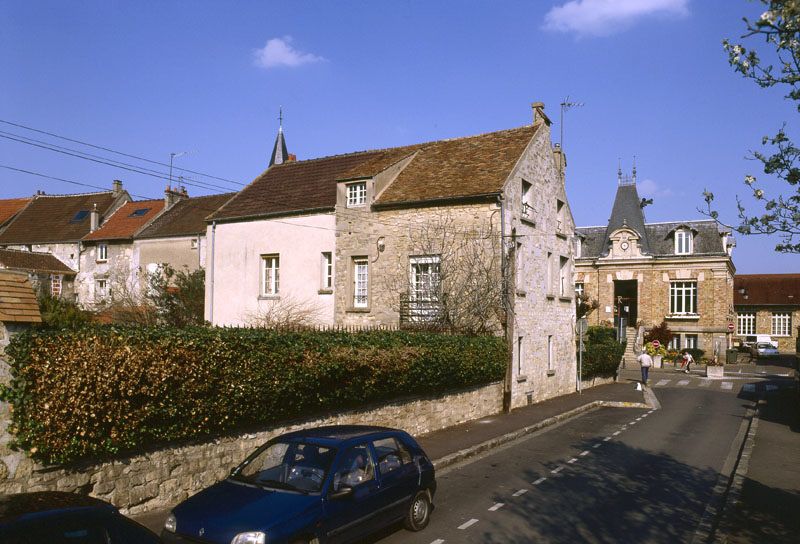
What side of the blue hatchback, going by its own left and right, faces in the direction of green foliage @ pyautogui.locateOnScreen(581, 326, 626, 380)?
back

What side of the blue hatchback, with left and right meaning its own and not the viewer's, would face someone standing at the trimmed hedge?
right

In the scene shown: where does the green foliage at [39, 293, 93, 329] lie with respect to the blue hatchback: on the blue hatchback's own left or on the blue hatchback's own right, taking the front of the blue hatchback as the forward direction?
on the blue hatchback's own right

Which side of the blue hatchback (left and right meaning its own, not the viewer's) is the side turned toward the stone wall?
right

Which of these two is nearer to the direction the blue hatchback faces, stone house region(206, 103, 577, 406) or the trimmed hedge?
the trimmed hedge

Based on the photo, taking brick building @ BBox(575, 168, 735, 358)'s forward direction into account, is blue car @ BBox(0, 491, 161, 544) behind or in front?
in front

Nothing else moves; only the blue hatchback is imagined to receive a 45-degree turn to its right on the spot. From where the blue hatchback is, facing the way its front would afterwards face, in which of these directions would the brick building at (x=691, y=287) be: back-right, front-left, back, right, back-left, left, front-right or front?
back-right

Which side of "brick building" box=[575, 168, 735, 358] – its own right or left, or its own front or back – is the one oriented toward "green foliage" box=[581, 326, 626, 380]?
front

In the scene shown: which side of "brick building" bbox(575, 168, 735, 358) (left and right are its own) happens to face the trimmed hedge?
front

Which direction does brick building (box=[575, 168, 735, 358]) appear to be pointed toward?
toward the camera

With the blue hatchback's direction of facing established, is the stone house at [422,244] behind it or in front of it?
behind

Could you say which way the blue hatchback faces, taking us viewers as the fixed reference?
facing the viewer and to the left of the viewer

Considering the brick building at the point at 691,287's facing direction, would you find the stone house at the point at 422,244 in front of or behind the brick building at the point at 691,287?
in front
